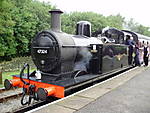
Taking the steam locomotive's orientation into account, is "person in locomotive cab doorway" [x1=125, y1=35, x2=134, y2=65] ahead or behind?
behind

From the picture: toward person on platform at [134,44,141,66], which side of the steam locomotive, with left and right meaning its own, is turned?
back

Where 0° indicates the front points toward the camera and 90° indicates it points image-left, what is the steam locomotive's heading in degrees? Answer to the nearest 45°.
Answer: approximately 45°
